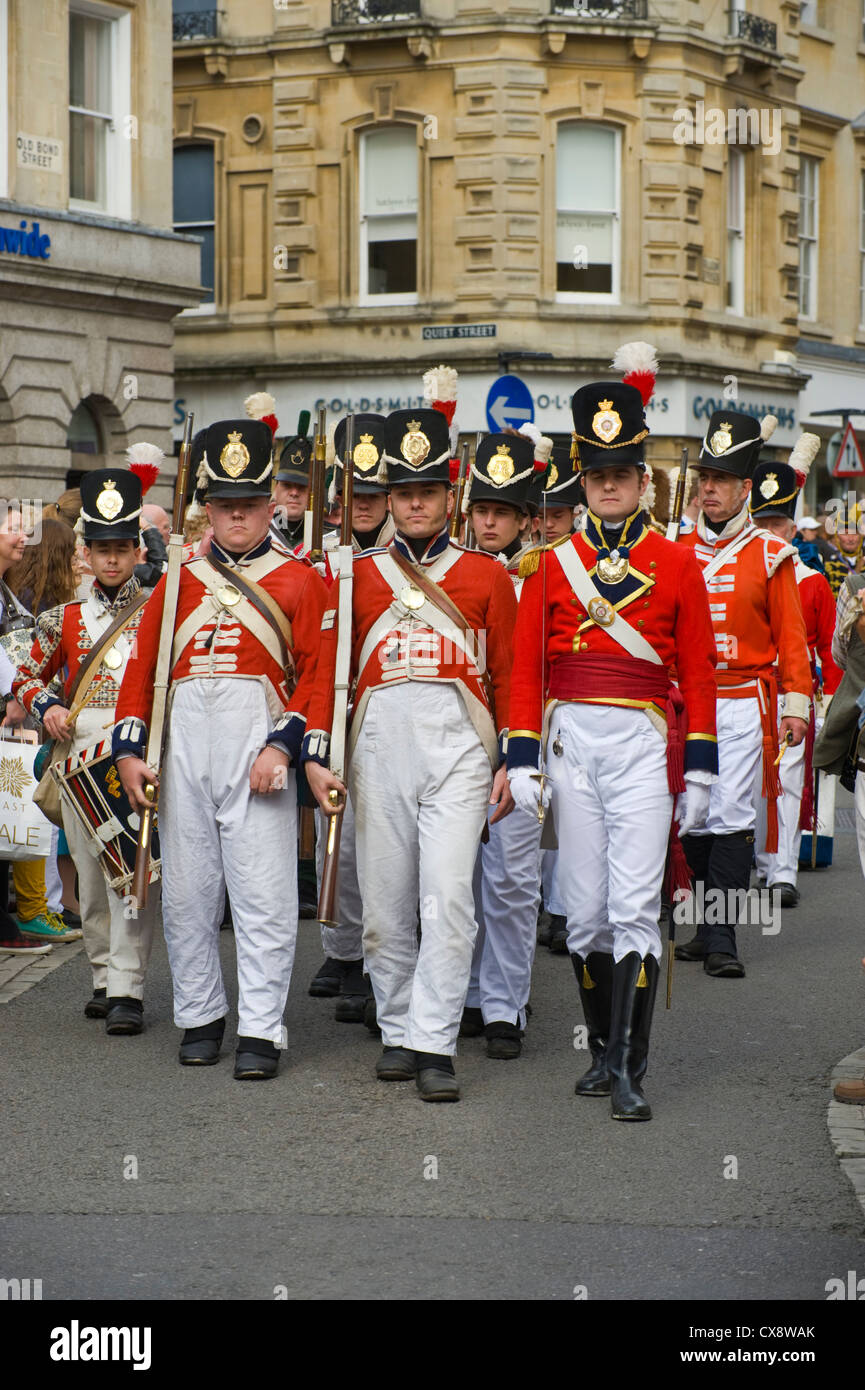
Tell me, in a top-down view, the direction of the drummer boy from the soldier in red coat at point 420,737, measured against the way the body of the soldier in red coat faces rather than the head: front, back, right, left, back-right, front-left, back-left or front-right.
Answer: back-right

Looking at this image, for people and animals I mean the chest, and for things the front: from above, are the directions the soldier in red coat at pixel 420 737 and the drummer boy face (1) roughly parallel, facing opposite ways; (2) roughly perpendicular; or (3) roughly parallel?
roughly parallel

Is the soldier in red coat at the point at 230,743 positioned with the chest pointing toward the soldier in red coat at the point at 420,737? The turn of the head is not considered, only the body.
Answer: no

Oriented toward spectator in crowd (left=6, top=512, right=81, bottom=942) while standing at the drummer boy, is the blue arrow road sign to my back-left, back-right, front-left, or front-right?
front-right

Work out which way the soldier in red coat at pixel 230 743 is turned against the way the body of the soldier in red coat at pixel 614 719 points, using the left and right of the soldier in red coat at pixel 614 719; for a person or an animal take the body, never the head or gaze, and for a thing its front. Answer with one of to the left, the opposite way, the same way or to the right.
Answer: the same way

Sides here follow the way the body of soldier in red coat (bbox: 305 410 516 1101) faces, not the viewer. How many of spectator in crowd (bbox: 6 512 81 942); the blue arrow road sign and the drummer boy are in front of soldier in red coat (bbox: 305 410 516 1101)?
0

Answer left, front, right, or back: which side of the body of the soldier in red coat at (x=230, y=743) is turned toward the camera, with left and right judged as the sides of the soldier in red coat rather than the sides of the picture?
front

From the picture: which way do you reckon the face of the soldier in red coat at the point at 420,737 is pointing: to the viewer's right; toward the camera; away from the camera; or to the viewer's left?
toward the camera

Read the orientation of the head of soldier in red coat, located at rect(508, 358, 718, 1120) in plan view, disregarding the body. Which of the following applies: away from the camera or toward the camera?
toward the camera

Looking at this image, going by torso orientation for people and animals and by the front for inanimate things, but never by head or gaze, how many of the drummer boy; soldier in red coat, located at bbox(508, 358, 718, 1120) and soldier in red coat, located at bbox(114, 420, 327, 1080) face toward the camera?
3

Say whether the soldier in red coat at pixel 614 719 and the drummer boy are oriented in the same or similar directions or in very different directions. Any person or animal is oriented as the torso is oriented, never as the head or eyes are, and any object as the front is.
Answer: same or similar directions

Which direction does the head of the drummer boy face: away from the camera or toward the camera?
toward the camera

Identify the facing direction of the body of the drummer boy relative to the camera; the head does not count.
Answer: toward the camera

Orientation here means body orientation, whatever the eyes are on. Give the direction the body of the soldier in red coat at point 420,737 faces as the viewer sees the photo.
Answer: toward the camera

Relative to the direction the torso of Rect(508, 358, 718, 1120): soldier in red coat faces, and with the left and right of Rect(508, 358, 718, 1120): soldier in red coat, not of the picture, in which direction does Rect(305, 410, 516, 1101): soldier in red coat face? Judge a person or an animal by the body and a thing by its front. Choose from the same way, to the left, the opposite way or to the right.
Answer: the same way

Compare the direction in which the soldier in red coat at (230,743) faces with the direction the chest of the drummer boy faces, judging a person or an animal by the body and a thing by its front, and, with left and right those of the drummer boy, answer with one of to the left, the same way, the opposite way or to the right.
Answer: the same way

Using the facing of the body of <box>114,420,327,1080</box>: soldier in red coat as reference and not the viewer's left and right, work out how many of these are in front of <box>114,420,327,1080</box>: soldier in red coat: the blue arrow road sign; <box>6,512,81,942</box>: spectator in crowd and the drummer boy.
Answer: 0

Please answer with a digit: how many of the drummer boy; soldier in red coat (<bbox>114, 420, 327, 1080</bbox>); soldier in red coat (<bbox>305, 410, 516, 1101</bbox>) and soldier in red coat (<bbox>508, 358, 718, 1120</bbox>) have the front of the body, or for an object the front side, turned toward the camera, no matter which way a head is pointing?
4

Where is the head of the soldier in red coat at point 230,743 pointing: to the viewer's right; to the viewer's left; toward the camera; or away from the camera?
toward the camera
